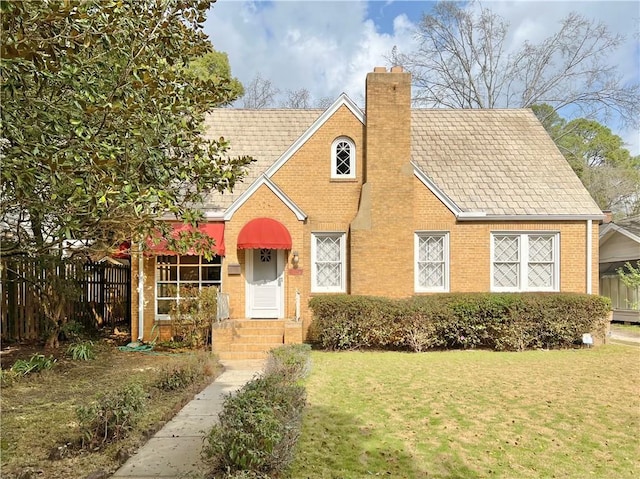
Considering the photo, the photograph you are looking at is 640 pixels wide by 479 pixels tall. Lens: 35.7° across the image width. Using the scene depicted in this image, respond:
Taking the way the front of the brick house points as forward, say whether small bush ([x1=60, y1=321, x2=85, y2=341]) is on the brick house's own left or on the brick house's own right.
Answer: on the brick house's own right

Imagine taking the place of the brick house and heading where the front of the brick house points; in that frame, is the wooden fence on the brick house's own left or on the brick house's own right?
on the brick house's own right

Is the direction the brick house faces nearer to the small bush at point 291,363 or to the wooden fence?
the small bush

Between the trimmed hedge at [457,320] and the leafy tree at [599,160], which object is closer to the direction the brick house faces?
the trimmed hedge

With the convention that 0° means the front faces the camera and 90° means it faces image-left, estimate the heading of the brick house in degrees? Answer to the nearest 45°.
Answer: approximately 0°

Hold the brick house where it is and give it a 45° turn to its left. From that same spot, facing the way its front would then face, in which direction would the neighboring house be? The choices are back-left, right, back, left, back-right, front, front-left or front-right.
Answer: left

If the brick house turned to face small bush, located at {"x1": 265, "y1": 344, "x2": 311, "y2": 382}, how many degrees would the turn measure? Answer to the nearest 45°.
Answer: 0° — it already faces it
